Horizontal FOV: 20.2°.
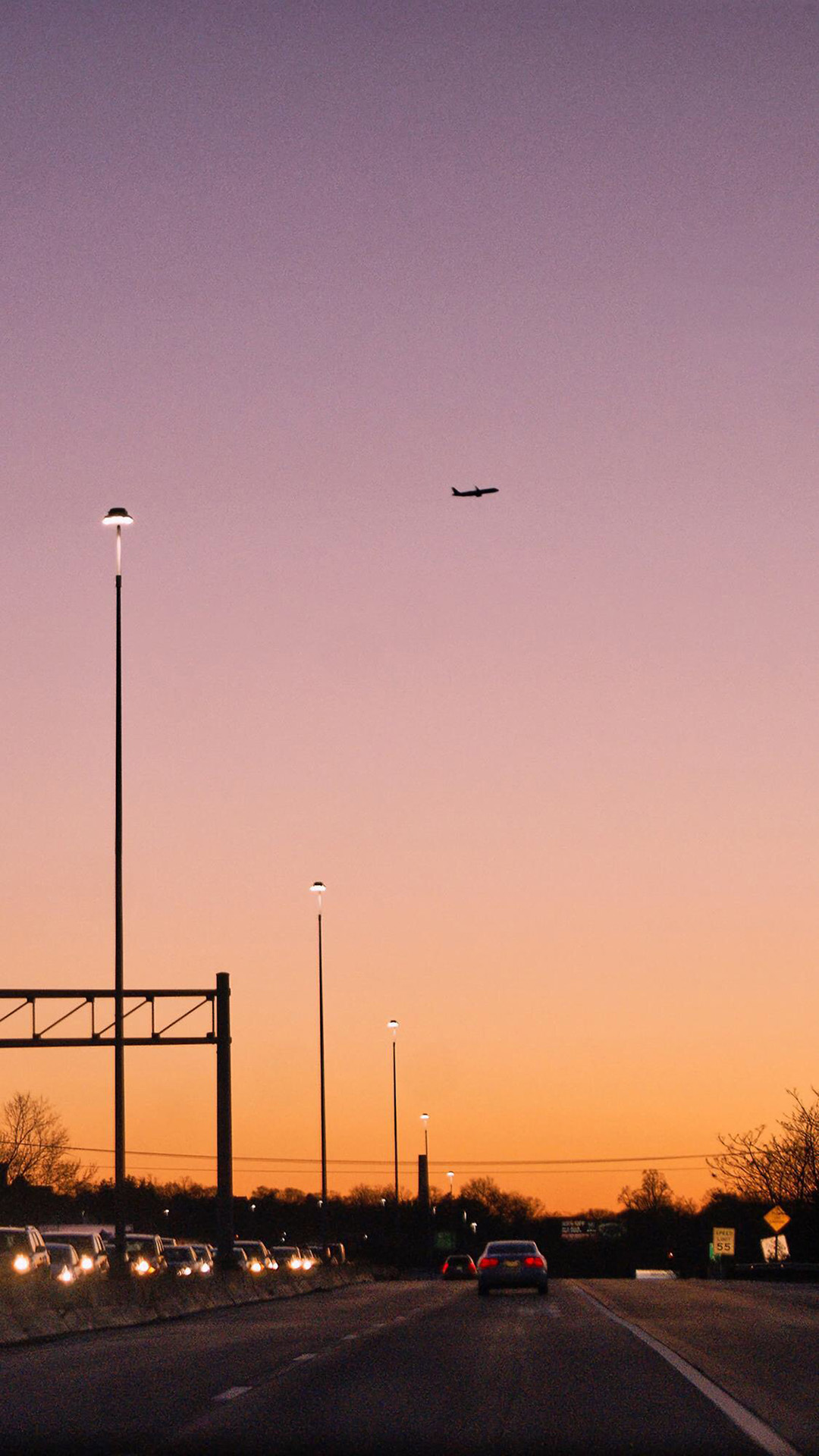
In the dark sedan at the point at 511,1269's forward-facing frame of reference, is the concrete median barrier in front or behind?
behind

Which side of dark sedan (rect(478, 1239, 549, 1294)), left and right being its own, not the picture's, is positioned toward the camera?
back
